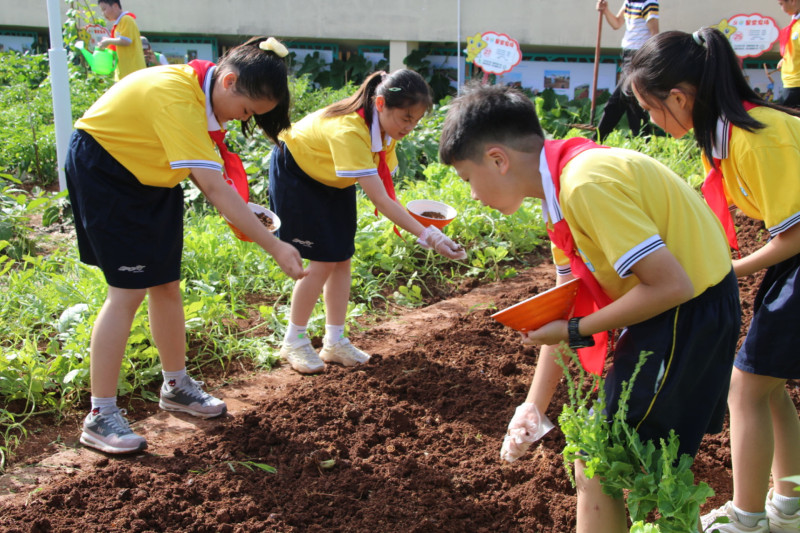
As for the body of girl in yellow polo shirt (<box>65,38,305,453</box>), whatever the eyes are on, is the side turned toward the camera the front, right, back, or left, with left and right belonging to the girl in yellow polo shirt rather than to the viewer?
right

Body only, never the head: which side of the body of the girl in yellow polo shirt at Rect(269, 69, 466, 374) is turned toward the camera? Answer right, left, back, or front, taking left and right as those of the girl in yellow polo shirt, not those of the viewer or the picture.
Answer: right

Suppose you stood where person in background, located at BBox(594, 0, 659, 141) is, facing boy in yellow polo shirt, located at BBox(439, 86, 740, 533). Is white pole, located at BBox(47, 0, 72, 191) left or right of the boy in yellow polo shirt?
right

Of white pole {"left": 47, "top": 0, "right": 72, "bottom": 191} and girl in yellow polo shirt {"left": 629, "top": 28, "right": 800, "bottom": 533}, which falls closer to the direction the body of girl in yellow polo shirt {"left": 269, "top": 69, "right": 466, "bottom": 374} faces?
the girl in yellow polo shirt

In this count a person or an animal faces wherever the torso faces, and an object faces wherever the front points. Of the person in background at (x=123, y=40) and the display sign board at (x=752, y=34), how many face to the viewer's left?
1

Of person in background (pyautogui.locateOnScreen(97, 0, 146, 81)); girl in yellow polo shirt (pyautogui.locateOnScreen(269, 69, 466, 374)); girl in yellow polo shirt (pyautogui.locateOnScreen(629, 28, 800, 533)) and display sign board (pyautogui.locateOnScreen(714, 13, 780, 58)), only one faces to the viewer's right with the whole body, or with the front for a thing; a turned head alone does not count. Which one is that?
girl in yellow polo shirt (pyautogui.locateOnScreen(269, 69, 466, 374))

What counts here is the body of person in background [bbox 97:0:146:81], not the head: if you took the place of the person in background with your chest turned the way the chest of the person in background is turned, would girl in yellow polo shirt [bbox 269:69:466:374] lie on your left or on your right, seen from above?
on your left

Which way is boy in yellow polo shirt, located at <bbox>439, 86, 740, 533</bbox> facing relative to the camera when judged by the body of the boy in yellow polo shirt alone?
to the viewer's left

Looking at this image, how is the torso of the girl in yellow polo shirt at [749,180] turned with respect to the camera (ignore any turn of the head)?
to the viewer's left
